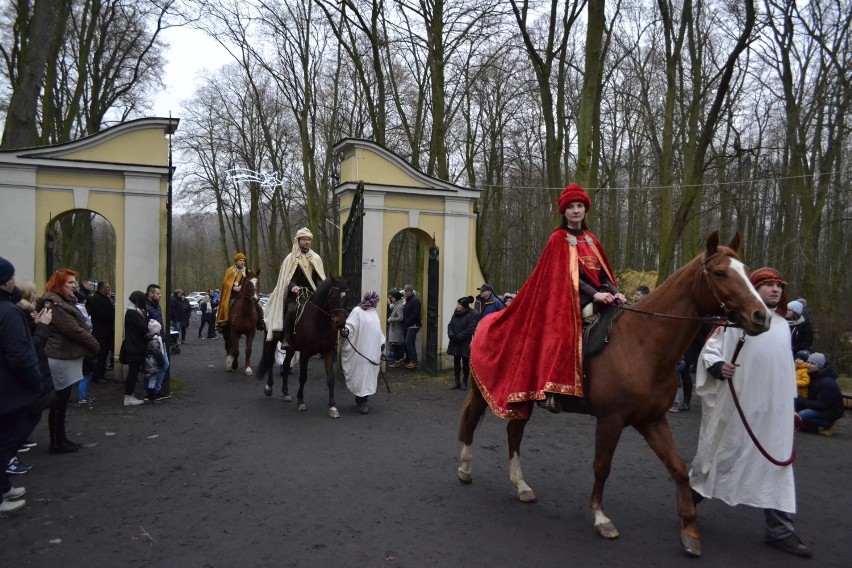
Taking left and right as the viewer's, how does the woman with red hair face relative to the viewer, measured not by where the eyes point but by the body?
facing to the right of the viewer

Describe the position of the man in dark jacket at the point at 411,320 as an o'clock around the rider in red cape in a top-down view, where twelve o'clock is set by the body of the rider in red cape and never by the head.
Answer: The man in dark jacket is roughly at 7 o'clock from the rider in red cape.

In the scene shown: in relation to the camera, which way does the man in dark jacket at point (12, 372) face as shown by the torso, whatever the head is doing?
to the viewer's right

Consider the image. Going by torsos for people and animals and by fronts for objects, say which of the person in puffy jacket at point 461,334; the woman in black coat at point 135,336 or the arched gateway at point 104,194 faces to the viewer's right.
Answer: the woman in black coat

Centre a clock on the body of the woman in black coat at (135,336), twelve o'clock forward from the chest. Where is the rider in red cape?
The rider in red cape is roughly at 2 o'clock from the woman in black coat.

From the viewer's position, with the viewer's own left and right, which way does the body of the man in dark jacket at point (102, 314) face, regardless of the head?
facing to the right of the viewer

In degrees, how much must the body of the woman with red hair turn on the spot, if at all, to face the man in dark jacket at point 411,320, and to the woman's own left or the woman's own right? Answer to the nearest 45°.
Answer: approximately 45° to the woman's own left

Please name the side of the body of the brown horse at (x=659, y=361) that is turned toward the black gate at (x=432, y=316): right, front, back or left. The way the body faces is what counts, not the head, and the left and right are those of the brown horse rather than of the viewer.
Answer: back

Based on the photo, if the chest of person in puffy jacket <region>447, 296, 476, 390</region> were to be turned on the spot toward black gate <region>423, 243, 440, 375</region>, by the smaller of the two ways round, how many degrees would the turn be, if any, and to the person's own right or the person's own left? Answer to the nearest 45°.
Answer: approximately 135° to the person's own right
